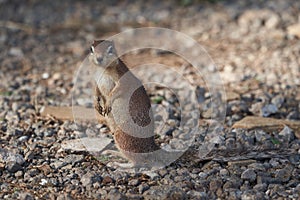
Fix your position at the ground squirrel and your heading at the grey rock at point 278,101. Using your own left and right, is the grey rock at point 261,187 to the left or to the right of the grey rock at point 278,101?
right

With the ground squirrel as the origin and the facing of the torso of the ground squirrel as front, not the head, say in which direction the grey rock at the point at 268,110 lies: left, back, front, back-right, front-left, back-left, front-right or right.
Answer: back

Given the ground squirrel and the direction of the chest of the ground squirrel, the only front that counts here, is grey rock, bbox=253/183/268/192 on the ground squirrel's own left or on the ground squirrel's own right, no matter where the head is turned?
on the ground squirrel's own left

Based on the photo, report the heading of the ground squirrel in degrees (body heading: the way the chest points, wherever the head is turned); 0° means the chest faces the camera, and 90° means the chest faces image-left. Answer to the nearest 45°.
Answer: approximately 45°

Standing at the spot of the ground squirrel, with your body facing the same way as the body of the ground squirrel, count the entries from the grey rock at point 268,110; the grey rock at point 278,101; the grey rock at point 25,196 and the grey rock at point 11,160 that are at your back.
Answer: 2

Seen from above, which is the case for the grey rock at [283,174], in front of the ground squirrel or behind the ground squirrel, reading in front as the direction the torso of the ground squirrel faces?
behind

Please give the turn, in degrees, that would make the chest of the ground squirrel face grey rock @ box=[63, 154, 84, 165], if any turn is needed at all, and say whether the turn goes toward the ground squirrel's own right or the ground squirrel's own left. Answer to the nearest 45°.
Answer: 0° — it already faces it

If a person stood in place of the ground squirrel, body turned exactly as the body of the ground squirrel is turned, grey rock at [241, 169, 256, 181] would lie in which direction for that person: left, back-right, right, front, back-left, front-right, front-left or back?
back-left

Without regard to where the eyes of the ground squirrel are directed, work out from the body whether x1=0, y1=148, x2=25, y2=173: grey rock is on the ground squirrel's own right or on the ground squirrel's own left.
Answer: on the ground squirrel's own right
